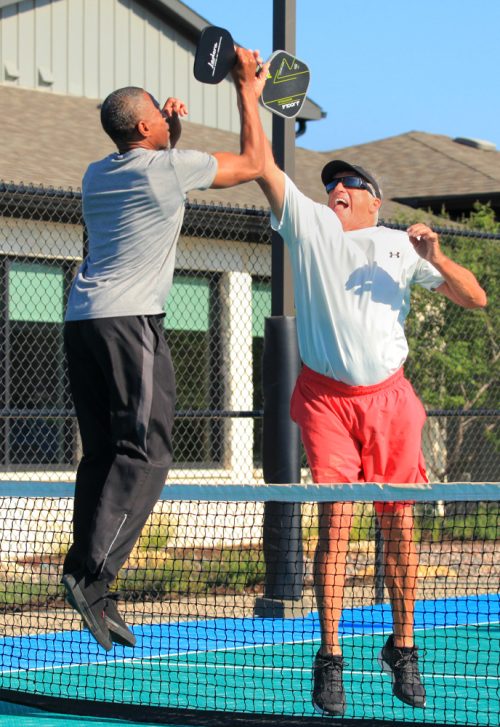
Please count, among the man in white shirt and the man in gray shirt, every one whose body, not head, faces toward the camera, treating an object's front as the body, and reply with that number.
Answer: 1

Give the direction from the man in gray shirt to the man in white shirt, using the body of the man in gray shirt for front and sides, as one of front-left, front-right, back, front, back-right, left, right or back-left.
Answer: front

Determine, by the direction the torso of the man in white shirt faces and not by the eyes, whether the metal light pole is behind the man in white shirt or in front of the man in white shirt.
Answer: behind

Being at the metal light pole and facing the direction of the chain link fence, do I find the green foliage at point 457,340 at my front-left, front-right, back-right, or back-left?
front-right

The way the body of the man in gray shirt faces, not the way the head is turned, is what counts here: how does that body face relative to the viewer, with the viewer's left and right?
facing away from the viewer and to the right of the viewer

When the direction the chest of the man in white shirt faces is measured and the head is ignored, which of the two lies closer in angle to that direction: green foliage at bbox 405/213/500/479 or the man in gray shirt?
the man in gray shirt

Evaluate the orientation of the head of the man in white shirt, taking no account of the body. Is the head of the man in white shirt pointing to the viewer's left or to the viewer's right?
to the viewer's left

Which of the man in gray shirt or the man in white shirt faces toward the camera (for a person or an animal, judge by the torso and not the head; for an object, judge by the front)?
the man in white shirt

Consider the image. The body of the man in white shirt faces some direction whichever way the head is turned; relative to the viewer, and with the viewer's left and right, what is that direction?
facing the viewer

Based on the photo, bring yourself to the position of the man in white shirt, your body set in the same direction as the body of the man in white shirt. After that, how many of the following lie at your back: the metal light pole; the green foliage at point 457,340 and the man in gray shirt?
2

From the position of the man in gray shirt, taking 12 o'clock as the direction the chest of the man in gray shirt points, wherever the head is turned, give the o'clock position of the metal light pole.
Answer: The metal light pole is roughly at 11 o'clock from the man in gray shirt.

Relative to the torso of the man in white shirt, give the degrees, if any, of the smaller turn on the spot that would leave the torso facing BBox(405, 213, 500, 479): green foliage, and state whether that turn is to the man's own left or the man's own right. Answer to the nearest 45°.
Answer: approximately 180°
